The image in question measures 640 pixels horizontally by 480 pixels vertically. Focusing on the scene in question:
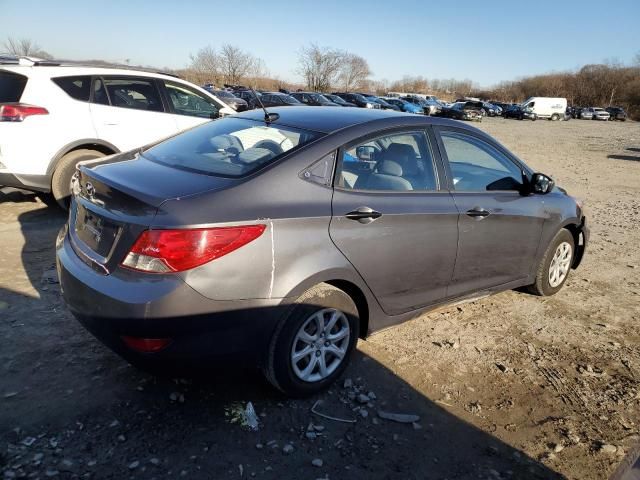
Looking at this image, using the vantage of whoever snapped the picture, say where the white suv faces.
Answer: facing away from the viewer and to the right of the viewer

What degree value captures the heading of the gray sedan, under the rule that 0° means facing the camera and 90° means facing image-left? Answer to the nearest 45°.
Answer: approximately 225°

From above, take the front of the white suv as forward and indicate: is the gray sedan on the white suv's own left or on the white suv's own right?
on the white suv's own right

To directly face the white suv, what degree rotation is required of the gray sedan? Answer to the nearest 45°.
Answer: approximately 90° to its left
